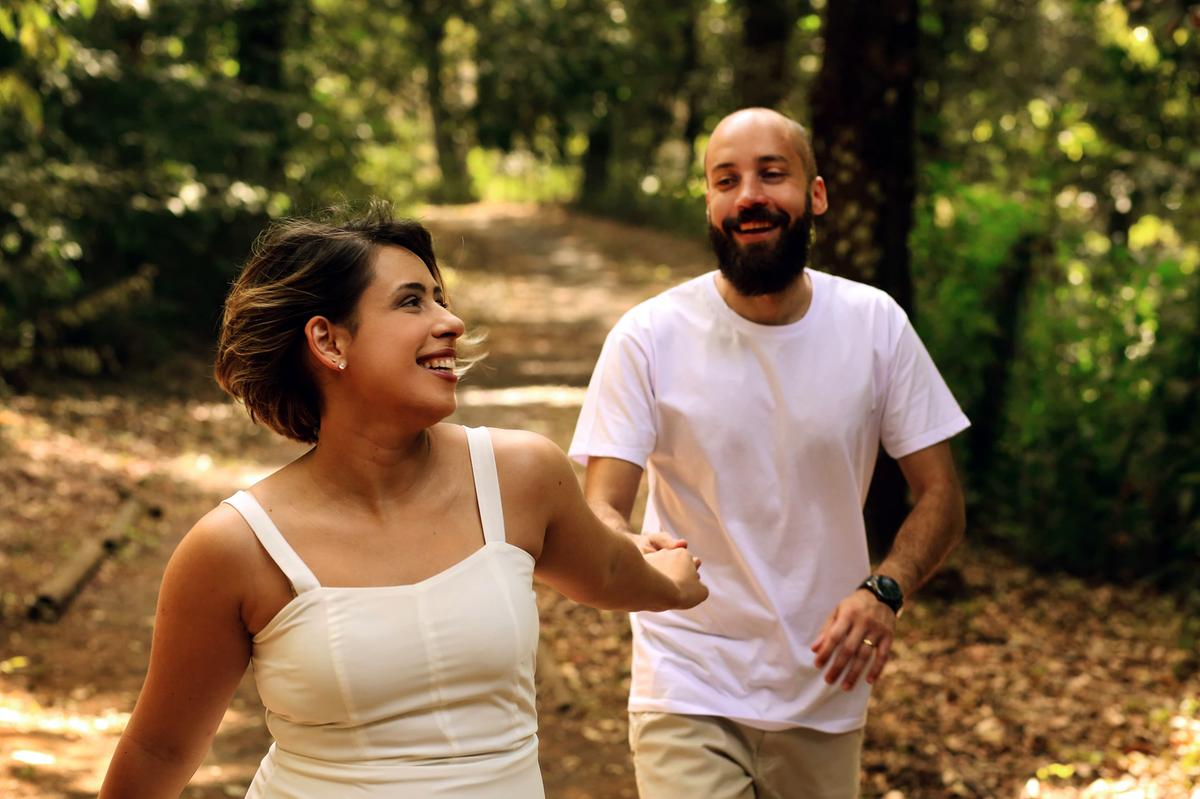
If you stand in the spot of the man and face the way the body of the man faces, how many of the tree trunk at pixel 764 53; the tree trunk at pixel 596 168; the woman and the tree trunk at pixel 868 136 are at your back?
3

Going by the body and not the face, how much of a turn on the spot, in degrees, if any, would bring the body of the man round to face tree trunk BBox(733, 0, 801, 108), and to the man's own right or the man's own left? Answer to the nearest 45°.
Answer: approximately 180°

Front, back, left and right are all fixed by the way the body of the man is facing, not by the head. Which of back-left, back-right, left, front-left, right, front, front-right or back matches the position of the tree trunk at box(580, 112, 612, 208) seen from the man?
back

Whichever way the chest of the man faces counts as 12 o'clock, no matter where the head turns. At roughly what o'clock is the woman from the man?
The woman is roughly at 1 o'clock from the man.

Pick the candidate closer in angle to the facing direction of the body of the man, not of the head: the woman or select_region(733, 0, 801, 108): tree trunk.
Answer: the woman

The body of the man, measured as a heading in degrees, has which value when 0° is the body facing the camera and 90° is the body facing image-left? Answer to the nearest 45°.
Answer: approximately 0°

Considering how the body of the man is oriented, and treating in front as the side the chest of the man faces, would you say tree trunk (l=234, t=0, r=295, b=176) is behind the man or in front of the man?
behind

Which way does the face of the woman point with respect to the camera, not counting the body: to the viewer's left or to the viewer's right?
to the viewer's right

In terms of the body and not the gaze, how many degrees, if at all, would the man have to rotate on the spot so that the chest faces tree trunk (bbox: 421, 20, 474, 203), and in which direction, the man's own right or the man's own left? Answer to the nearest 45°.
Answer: approximately 180°

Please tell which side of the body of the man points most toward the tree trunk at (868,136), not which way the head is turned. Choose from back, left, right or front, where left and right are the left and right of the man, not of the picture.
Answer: back

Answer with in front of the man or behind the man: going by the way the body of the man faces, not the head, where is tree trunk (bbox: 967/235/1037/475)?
behind

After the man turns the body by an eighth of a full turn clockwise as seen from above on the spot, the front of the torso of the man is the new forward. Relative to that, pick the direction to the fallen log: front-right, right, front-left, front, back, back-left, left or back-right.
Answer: right
